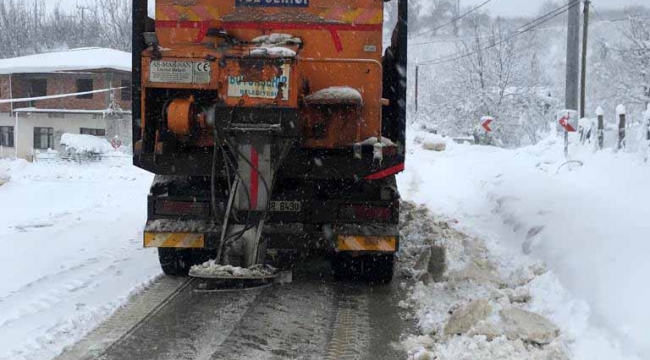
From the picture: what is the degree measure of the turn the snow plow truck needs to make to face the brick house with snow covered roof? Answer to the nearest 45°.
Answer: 0° — it already faces it

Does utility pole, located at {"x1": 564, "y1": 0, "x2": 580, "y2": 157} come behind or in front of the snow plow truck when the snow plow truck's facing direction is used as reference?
in front

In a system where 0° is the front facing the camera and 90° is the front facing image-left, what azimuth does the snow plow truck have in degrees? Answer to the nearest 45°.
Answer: approximately 180°

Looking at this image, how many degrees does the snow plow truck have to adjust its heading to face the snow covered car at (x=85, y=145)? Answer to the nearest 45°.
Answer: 0° — it already faces it
